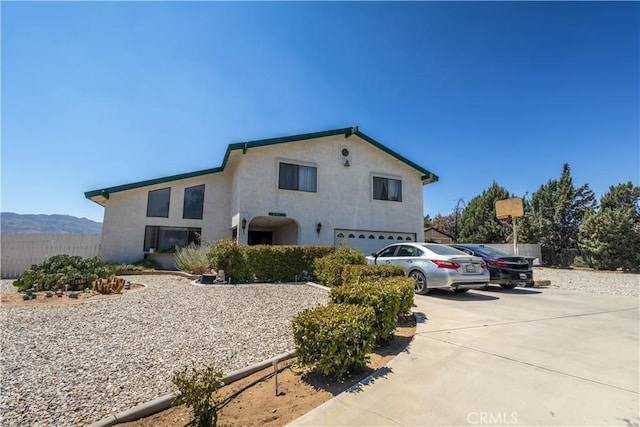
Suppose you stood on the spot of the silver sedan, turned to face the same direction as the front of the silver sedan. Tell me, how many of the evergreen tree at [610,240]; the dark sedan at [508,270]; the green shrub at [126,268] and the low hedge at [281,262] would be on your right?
2

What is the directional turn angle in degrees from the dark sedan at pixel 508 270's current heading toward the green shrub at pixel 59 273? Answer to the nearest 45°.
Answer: approximately 90° to its left

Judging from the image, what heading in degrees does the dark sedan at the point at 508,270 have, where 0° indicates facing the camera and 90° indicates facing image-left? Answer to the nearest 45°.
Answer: approximately 135°

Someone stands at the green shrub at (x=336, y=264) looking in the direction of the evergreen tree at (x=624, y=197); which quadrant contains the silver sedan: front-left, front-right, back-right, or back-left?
front-right

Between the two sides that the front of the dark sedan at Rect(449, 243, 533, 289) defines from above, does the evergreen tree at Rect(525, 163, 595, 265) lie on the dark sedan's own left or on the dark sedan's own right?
on the dark sedan's own right

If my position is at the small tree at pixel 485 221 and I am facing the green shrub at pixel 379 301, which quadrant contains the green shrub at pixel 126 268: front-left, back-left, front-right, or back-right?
front-right

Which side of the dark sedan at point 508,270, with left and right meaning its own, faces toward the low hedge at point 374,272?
left

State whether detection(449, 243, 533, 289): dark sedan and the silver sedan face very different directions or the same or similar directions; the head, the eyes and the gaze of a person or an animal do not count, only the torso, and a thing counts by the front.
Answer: same or similar directions

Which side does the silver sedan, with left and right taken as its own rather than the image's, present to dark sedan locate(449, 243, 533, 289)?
right

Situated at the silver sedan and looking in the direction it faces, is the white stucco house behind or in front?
in front

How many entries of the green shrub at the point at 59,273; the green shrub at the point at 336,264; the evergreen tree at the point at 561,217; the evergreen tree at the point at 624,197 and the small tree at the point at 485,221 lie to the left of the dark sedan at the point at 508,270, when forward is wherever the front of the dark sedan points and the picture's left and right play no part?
2

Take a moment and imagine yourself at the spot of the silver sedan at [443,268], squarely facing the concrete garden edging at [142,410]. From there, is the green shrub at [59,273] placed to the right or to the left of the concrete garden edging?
right

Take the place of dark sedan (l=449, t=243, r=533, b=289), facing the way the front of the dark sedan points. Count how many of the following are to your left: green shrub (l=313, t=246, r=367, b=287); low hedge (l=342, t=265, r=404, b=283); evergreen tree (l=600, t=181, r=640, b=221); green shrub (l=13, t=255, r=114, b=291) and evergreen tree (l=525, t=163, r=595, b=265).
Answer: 3

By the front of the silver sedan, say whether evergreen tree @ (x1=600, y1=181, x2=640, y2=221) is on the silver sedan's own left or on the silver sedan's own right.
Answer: on the silver sedan's own right

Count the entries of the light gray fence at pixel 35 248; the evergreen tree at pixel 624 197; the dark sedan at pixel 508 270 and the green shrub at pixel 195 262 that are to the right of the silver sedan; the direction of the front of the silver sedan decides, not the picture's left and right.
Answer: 2

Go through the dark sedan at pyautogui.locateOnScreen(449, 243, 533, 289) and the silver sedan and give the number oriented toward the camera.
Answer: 0

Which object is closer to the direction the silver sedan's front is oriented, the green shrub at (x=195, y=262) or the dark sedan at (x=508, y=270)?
the green shrub

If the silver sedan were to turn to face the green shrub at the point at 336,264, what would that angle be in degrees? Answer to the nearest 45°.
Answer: approximately 45° to its left

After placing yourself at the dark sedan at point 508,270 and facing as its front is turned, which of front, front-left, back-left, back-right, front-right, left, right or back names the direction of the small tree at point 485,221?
front-right

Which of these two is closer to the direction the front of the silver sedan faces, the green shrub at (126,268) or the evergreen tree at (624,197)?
the green shrub
